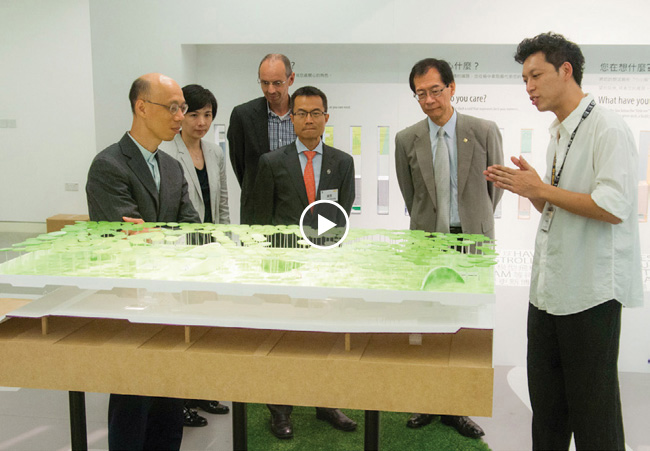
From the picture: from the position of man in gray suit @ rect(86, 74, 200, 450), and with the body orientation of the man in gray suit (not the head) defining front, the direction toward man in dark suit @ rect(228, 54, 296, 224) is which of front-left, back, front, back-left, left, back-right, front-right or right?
left

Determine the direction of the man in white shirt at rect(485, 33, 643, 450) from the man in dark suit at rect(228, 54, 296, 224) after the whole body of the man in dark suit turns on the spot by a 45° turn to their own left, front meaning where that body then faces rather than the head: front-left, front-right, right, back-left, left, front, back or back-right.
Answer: front

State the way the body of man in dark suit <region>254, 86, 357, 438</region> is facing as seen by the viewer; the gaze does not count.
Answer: toward the camera

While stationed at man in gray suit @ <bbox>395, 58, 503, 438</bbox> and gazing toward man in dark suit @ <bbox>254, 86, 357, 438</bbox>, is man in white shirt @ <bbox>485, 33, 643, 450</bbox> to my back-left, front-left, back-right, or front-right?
back-left

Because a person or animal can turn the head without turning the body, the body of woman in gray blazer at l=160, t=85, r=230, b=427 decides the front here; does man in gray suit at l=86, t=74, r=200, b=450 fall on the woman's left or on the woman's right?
on the woman's right

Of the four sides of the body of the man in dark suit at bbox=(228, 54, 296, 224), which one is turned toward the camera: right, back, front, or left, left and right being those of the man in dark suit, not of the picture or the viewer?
front

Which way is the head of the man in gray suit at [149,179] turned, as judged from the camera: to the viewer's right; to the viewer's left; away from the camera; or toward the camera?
to the viewer's right

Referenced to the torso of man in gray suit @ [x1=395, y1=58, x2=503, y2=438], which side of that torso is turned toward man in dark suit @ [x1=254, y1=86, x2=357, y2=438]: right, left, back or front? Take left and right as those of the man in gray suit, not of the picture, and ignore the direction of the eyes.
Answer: right

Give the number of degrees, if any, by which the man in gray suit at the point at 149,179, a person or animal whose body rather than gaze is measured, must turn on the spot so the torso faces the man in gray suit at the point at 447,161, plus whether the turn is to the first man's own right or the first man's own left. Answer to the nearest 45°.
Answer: approximately 45° to the first man's own left

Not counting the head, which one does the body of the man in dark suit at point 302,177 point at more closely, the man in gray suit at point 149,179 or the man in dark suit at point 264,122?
the man in gray suit

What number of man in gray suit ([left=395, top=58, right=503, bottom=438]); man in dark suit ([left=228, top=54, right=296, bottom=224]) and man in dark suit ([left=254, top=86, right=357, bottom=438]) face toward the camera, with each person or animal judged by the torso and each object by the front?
3

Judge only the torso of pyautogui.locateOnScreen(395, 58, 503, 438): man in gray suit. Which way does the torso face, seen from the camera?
toward the camera
